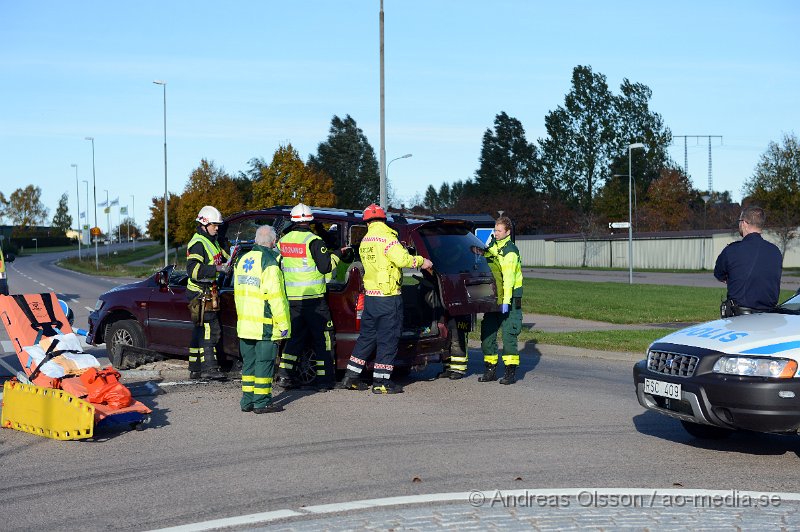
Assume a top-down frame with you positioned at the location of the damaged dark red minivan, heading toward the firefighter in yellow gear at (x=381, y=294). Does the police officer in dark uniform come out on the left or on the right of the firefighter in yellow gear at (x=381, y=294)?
left

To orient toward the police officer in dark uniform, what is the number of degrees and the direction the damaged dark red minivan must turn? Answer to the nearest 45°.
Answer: approximately 180°

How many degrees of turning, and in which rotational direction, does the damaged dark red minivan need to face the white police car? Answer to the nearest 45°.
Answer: approximately 180°

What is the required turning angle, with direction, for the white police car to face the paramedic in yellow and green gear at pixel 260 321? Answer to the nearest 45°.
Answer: approximately 45° to its right

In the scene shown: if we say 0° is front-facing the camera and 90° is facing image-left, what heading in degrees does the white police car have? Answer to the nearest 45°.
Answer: approximately 45°

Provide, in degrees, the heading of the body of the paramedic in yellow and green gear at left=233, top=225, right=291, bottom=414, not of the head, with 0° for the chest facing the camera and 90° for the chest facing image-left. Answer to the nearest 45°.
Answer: approximately 225°

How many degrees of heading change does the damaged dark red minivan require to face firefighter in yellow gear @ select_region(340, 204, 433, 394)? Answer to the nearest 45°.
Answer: approximately 135° to its left

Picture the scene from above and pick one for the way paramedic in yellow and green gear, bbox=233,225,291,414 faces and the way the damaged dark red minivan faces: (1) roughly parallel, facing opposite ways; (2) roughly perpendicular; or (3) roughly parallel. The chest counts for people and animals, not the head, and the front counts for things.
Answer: roughly perpendicular
